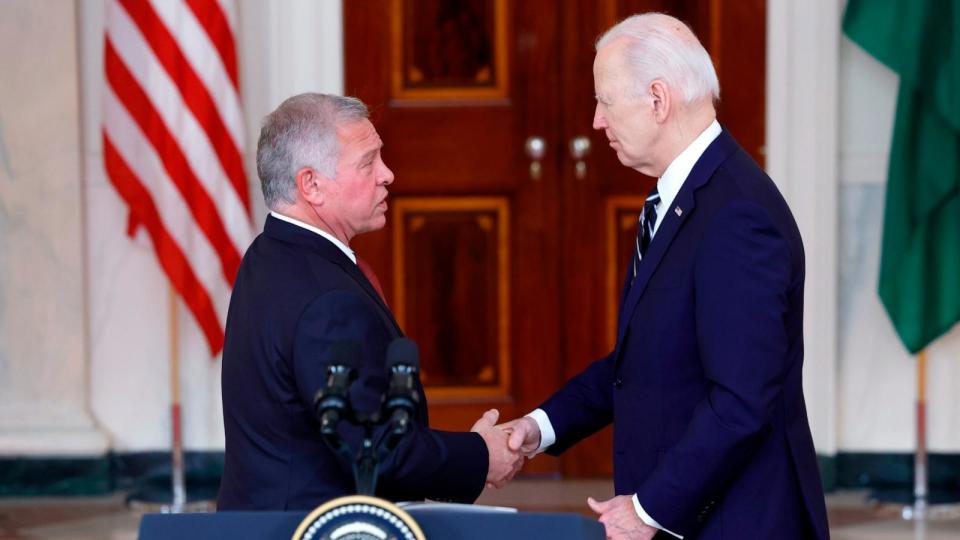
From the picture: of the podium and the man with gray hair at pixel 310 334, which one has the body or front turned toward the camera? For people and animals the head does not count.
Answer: the podium

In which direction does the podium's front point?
toward the camera

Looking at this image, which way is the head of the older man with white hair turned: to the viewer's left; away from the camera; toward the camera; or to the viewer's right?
to the viewer's left

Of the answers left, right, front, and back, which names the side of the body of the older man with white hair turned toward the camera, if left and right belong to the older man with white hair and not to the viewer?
left

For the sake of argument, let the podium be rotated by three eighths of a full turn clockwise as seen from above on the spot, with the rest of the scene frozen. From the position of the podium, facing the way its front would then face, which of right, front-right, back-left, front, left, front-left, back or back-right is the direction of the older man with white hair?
right

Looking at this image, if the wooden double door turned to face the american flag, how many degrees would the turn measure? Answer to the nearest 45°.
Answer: approximately 45° to its right

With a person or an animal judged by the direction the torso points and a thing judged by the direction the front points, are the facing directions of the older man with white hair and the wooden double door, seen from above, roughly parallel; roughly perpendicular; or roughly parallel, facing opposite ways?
roughly perpendicular

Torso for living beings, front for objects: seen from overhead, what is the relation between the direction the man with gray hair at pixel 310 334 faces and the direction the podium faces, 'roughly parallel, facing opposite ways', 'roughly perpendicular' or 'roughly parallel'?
roughly perpendicular

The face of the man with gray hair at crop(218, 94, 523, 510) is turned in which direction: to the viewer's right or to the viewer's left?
to the viewer's right

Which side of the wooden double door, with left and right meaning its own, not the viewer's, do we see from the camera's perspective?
front

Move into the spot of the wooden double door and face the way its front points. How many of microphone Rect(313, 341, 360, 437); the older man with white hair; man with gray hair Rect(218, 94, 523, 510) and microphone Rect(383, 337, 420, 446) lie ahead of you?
4

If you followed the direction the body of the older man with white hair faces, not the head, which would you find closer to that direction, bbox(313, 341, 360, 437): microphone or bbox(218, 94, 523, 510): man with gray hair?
the man with gray hair

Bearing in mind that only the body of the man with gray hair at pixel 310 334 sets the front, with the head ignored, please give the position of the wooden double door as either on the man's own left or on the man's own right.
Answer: on the man's own left

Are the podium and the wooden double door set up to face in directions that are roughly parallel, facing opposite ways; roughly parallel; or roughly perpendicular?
roughly parallel

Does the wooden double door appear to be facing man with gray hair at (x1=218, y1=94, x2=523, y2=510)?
yes

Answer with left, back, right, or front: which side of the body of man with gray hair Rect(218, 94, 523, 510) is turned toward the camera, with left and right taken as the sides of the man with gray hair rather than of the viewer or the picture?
right

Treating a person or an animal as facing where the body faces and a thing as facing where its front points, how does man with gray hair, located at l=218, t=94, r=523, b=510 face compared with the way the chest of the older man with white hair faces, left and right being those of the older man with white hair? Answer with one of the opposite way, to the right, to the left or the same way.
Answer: the opposite way

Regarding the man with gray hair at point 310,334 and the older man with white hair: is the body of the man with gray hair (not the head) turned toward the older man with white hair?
yes
